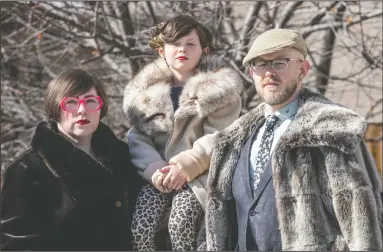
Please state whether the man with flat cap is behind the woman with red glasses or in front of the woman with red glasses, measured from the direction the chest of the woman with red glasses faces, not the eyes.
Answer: in front

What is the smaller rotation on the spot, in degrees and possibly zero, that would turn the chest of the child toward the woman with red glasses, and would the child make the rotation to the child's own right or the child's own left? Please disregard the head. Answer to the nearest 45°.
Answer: approximately 90° to the child's own right

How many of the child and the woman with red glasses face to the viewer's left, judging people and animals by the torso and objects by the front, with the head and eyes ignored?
0

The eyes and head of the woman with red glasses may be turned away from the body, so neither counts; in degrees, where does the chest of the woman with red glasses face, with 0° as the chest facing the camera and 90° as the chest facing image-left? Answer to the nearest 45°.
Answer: approximately 315°

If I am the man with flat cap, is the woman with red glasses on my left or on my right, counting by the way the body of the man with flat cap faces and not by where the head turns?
on my right

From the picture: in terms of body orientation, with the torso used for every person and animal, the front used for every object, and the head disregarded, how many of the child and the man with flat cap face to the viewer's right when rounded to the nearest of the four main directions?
0

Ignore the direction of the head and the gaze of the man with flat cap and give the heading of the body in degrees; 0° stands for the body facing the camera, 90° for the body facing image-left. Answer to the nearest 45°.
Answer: approximately 45°

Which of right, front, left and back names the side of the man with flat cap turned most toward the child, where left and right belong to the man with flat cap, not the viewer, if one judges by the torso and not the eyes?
right

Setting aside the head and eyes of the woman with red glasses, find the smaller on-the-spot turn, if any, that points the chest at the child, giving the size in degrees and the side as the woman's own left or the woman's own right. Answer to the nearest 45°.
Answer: approximately 45° to the woman's own left
